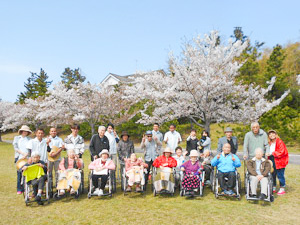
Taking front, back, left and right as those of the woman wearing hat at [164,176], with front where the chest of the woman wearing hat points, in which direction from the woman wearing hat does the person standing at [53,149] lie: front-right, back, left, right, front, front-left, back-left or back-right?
right

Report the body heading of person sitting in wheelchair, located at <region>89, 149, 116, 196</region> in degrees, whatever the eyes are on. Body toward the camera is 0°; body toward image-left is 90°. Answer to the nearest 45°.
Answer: approximately 0°

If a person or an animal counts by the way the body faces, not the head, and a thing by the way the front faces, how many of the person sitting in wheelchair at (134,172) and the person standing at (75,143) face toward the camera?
2

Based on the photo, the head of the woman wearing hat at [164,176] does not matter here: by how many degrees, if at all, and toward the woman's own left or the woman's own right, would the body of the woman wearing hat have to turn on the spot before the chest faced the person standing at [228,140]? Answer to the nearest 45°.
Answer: approximately 90° to the woman's own left

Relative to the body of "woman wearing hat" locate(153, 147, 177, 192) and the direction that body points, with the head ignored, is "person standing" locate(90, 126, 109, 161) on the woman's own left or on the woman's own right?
on the woman's own right

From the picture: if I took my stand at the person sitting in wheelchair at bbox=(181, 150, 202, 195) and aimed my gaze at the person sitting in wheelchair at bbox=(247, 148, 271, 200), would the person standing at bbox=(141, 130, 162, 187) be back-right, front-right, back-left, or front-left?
back-left

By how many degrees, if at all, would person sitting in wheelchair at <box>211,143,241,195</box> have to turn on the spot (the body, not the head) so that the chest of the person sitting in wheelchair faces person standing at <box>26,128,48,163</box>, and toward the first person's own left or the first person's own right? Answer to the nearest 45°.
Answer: approximately 90° to the first person's own right

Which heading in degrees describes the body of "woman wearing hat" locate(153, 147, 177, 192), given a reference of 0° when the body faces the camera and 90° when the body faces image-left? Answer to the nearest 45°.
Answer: approximately 0°
